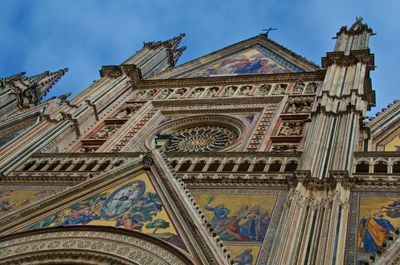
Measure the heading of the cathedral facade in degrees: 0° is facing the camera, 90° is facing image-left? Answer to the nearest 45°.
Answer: approximately 0°
